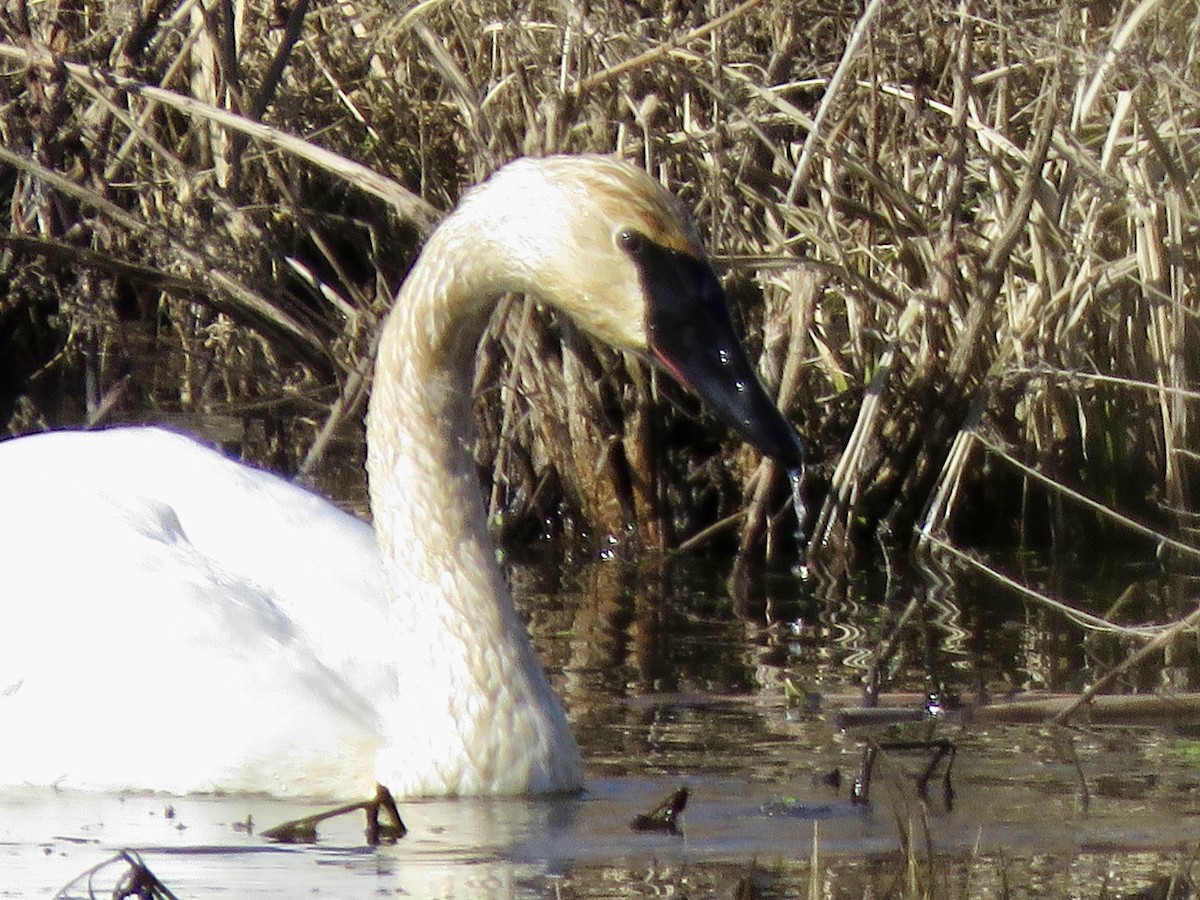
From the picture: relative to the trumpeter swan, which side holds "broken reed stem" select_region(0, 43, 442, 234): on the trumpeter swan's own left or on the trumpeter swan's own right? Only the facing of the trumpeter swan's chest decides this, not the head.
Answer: on the trumpeter swan's own left

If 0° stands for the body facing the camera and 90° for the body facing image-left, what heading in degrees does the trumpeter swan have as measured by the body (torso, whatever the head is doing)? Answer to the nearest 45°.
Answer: approximately 270°
